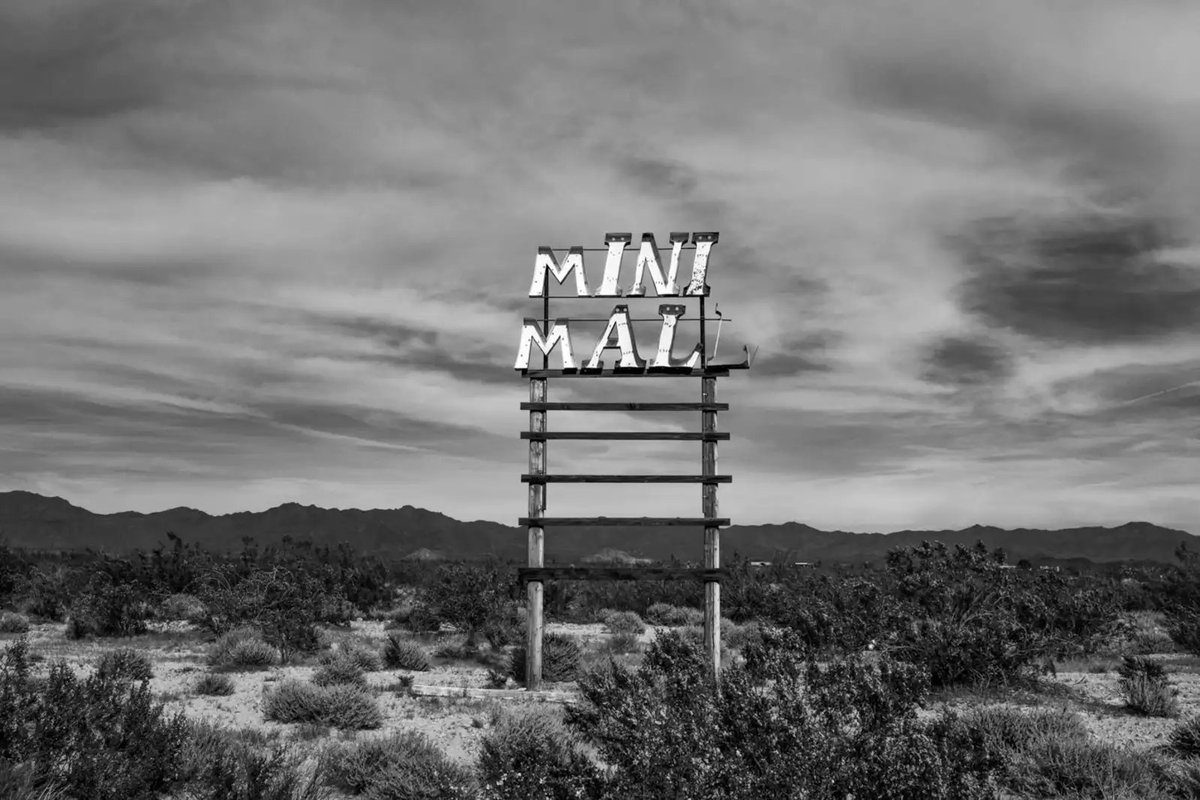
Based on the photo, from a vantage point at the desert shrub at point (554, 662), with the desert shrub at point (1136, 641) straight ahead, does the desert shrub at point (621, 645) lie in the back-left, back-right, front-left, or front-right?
front-left

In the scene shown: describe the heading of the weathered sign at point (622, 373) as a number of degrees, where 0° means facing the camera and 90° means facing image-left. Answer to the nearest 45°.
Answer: approximately 0°

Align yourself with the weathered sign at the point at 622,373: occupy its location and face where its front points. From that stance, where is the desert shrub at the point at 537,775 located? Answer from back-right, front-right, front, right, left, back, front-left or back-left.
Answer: front

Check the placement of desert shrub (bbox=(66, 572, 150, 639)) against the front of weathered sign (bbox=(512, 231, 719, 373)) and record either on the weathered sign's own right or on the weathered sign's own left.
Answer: on the weathered sign's own right

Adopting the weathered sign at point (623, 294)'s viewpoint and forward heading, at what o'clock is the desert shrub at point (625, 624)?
The desert shrub is roughly at 6 o'clock from the weathered sign.

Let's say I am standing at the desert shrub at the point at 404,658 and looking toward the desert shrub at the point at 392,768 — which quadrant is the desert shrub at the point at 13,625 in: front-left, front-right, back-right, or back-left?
back-right

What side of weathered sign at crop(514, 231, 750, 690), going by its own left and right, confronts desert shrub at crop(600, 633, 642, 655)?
back

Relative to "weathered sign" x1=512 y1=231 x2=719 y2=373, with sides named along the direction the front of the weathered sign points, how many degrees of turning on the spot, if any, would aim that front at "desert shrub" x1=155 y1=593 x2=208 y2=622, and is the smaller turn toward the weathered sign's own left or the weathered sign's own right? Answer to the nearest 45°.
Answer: approximately 135° to the weathered sign's own right

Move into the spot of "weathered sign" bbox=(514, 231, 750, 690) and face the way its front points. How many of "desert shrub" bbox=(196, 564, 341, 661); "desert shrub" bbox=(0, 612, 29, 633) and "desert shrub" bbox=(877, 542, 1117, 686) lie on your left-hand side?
1

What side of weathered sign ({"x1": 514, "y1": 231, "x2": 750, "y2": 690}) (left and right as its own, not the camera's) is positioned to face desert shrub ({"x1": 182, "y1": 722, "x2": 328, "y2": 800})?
front

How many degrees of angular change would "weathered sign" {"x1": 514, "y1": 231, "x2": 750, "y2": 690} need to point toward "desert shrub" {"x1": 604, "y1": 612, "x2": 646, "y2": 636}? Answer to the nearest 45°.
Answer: approximately 180°

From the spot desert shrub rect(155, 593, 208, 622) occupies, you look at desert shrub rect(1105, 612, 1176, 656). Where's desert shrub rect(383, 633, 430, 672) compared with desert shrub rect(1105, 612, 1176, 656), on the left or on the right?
right
